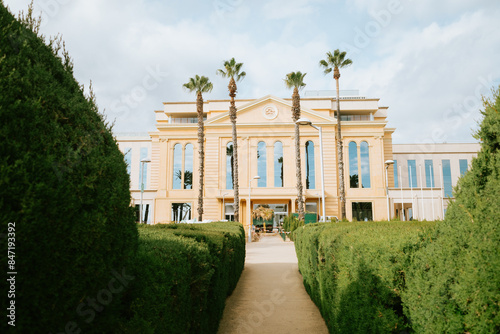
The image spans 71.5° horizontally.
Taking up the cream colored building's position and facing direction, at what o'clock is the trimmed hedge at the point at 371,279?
The trimmed hedge is roughly at 12 o'clock from the cream colored building.

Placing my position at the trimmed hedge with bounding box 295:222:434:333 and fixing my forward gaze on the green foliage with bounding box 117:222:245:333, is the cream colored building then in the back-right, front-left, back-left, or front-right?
back-right

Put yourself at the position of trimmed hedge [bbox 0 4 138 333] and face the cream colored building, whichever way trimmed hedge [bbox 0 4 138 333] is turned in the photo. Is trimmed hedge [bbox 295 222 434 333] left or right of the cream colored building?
right

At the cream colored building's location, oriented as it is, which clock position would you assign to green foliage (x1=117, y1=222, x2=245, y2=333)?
The green foliage is roughly at 12 o'clock from the cream colored building.

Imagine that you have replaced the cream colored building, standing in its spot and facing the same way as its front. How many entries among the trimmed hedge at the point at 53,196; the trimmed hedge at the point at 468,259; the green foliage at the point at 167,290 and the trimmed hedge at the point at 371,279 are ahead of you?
4

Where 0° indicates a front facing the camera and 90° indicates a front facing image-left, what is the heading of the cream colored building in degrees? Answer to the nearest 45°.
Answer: approximately 0°

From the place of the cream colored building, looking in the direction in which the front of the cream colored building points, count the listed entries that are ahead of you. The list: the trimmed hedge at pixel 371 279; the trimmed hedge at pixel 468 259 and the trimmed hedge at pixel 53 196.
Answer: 3

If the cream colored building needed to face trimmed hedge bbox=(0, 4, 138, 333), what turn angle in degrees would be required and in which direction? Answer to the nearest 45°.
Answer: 0° — it already faces it

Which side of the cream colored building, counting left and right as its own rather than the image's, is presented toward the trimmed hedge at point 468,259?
front
